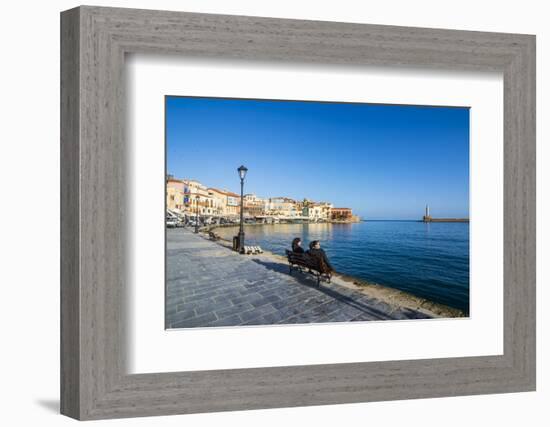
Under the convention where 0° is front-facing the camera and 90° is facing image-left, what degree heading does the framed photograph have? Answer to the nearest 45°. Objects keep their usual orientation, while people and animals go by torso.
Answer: approximately 315°
